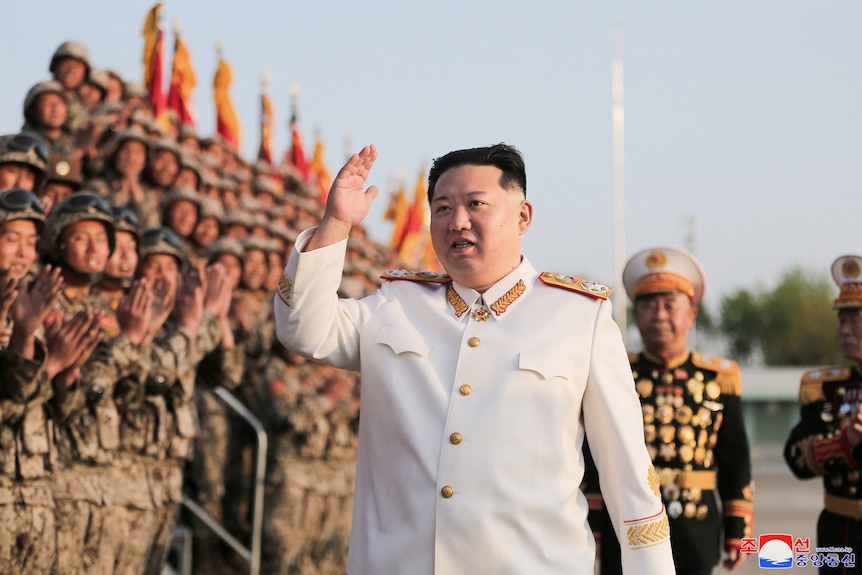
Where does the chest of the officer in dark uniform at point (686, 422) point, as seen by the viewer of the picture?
toward the camera

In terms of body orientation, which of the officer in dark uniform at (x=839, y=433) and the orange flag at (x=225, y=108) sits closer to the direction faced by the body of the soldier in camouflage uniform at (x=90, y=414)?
the officer in dark uniform

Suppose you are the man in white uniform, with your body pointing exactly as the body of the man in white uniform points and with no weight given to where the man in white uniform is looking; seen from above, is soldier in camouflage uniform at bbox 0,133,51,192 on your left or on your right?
on your right

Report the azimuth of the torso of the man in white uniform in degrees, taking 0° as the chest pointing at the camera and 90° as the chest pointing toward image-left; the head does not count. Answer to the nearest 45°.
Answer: approximately 45°

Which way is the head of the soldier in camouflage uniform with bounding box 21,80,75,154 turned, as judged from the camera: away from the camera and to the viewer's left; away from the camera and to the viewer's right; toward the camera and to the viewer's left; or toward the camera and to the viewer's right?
toward the camera and to the viewer's right

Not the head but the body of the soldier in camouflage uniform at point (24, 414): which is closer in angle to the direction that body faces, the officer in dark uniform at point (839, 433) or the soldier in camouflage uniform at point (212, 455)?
the officer in dark uniform

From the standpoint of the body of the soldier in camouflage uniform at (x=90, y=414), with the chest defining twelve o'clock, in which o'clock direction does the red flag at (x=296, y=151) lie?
The red flag is roughly at 8 o'clock from the soldier in camouflage uniform.

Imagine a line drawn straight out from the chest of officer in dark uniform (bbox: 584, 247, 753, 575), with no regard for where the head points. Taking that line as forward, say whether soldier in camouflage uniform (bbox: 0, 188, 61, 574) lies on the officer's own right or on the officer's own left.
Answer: on the officer's own right

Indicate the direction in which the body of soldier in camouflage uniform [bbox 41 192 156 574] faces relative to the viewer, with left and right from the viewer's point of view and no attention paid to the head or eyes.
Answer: facing the viewer and to the right of the viewer

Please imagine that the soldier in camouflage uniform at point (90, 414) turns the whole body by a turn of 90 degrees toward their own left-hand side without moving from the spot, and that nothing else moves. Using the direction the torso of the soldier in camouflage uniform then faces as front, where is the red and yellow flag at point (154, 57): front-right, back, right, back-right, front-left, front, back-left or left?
front-left

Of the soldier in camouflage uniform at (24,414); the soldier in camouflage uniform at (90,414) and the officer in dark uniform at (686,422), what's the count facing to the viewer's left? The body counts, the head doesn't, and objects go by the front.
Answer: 0

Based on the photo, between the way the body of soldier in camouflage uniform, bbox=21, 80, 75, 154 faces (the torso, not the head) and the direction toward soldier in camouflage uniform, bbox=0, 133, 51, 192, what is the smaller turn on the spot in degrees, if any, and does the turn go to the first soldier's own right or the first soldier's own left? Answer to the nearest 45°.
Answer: approximately 45° to the first soldier's own right

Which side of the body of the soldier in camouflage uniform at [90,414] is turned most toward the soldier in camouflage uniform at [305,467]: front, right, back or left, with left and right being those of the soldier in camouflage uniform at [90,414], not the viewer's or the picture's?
left
